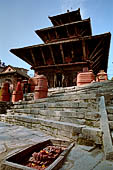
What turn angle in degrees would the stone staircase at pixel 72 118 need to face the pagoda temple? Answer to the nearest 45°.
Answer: approximately 135° to its right

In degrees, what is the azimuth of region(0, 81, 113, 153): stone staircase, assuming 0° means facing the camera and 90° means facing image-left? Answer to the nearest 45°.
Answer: approximately 45°
